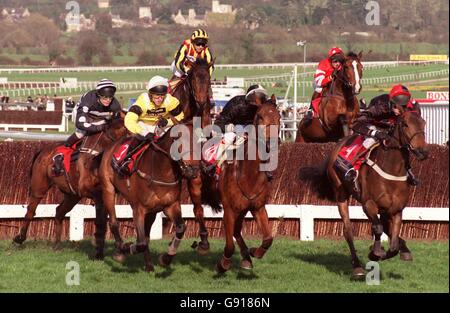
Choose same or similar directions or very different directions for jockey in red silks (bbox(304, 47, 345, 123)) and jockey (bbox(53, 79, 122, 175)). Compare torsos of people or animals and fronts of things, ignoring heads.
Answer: same or similar directions

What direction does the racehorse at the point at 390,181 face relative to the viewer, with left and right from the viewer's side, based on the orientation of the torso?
facing the viewer and to the right of the viewer

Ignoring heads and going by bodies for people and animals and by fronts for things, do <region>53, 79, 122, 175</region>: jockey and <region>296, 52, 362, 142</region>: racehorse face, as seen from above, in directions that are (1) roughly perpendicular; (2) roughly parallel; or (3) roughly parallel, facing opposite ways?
roughly parallel

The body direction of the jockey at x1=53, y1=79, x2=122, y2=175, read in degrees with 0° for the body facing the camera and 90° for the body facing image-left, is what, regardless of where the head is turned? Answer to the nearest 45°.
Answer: approximately 315°

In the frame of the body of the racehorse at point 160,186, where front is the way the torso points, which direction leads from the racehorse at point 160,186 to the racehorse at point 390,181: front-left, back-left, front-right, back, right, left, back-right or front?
front-left

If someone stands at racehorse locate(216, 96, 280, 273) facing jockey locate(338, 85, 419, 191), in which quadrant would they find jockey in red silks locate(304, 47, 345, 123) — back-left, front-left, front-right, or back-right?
front-left

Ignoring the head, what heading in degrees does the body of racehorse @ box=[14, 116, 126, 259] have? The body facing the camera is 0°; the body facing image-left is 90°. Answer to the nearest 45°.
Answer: approximately 315°

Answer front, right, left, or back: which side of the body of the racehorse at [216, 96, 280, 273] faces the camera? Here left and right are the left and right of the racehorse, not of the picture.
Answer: front

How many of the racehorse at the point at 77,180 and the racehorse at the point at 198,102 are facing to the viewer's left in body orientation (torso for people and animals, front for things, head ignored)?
0

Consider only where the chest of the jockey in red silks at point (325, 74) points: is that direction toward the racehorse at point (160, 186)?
no

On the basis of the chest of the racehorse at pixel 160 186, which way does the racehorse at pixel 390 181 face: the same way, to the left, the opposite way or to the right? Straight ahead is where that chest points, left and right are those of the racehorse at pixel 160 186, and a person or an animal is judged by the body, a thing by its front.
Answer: the same way

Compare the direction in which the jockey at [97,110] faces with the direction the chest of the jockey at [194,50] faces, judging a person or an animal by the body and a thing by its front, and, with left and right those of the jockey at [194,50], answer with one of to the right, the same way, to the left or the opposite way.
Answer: the same way

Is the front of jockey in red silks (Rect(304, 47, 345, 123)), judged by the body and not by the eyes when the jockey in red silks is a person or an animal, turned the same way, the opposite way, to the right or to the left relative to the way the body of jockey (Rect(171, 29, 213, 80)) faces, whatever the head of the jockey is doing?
the same way

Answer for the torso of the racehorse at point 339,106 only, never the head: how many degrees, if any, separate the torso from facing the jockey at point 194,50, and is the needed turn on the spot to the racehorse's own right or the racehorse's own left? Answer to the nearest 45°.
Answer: approximately 90° to the racehorse's own right

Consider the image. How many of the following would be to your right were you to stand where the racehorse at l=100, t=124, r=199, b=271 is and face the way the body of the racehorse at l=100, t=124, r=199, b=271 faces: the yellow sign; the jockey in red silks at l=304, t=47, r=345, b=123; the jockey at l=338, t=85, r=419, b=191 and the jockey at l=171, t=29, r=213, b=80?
0

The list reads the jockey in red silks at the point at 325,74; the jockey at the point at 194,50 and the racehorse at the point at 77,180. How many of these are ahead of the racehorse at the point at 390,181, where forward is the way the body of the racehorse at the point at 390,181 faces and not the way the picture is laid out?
0

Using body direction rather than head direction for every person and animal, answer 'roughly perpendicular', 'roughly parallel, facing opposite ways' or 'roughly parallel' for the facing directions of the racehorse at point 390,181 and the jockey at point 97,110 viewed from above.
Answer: roughly parallel

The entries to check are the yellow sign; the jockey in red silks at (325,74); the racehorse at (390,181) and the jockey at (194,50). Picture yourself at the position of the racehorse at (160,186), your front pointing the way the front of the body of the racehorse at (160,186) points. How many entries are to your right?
0

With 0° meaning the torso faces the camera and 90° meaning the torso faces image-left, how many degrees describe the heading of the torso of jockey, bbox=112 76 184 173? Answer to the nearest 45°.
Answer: approximately 315°
